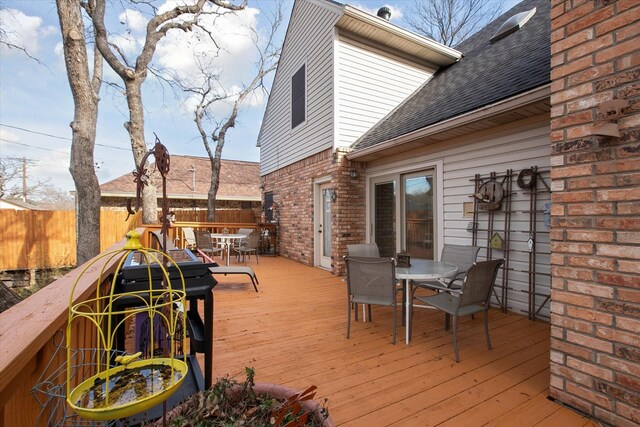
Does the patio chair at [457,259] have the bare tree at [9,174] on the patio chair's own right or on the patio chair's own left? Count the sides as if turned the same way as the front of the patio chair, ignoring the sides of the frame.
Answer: on the patio chair's own right

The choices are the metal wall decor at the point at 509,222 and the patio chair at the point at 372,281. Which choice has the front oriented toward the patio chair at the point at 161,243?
the metal wall decor

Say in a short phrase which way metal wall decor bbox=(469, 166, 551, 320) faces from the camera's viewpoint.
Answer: facing the viewer and to the left of the viewer

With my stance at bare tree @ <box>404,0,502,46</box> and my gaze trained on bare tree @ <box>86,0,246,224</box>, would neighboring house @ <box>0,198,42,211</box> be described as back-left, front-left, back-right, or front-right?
front-right

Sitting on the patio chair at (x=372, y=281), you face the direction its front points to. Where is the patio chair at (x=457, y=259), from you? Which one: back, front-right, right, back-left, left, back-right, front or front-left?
front-right

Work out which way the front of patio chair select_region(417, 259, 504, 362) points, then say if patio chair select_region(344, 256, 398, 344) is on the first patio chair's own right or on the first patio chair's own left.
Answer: on the first patio chair's own left

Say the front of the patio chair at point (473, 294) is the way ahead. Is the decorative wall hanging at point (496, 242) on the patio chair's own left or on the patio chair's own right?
on the patio chair's own right

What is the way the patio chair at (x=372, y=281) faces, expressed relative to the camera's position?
facing away from the viewer

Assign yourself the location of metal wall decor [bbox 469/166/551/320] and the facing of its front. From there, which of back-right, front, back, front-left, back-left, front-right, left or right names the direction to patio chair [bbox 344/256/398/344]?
front

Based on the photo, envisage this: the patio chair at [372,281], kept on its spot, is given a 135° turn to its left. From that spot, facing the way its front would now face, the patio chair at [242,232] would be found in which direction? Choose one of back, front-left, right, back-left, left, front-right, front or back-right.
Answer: right

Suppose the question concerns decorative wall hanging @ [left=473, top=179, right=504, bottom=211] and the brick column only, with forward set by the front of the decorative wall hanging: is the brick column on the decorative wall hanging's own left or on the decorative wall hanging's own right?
on the decorative wall hanging's own left

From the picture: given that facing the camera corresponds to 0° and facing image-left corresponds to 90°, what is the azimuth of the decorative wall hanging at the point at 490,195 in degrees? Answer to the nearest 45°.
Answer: approximately 45°

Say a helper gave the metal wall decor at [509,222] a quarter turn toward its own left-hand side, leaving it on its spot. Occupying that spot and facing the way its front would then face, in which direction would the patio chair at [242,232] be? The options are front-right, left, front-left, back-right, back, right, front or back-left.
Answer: back-right

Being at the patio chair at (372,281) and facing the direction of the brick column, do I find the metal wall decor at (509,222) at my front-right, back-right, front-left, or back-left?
front-left

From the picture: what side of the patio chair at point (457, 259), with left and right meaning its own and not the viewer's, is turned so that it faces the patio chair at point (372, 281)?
front

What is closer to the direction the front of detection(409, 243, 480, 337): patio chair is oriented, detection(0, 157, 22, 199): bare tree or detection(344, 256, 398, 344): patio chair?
the patio chair

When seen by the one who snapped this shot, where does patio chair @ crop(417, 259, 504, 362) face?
facing away from the viewer and to the left of the viewer
